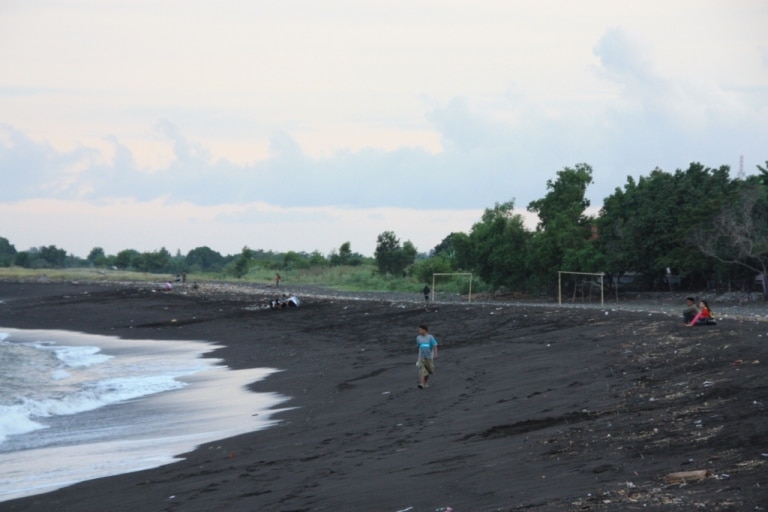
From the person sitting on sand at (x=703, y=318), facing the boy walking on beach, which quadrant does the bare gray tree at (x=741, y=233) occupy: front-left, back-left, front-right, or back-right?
back-right

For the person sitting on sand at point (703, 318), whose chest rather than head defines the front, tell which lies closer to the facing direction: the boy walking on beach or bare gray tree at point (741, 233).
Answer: the boy walking on beach

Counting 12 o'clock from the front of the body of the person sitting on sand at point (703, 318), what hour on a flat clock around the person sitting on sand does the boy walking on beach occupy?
The boy walking on beach is roughly at 10 o'clock from the person sitting on sand.

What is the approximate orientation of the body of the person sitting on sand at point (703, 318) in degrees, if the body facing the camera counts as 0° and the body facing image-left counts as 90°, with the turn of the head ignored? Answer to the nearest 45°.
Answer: approximately 45°

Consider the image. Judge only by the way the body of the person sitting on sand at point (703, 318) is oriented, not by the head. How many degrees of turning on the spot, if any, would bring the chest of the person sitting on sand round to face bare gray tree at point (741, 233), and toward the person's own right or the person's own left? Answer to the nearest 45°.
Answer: approximately 135° to the person's own right
